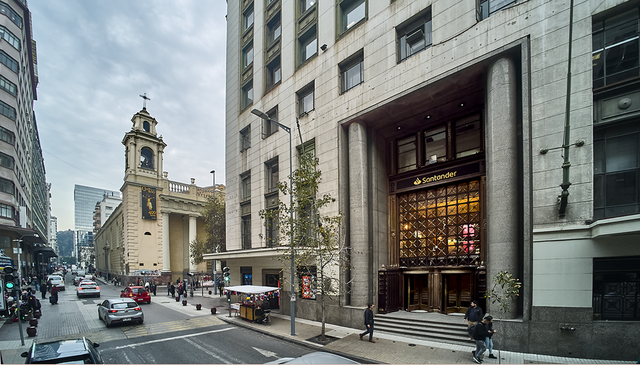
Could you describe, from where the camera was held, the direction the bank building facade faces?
facing the viewer and to the left of the viewer

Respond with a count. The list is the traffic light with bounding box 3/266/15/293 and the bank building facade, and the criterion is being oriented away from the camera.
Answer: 0

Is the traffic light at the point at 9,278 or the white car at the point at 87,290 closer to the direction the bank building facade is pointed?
the traffic light

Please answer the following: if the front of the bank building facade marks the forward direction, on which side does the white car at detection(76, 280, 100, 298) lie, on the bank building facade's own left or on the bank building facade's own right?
on the bank building facade's own right

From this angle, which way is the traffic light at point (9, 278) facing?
toward the camera

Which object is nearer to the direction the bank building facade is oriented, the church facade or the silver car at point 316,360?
the silver car
